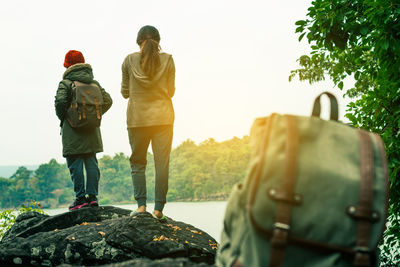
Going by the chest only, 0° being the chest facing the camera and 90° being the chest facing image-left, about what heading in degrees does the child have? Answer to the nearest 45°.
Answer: approximately 135°

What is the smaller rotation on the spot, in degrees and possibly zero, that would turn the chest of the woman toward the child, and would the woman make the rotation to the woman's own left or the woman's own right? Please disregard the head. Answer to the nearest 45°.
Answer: approximately 45° to the woman's own left

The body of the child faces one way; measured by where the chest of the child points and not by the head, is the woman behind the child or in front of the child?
behind

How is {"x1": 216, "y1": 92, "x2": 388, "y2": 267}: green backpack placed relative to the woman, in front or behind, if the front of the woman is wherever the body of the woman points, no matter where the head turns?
behind

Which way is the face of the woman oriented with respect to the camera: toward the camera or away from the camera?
away from the camera

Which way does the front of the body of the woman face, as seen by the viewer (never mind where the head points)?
away from the camera

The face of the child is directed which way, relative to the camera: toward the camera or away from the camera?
away from the camera
